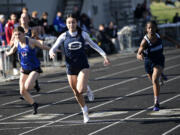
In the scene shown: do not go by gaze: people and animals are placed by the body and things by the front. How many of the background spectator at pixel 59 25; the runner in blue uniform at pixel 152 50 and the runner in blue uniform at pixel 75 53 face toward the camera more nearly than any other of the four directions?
3

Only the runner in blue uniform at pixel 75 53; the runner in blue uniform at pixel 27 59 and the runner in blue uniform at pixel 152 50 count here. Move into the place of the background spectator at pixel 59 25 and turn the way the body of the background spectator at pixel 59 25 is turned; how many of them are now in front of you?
3

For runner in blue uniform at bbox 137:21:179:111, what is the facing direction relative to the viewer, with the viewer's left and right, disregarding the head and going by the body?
facing the viewer

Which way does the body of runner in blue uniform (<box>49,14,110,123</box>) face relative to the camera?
toward the camera

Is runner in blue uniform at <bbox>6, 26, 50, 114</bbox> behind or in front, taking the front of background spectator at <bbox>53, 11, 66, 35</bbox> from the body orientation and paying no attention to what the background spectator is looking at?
in front

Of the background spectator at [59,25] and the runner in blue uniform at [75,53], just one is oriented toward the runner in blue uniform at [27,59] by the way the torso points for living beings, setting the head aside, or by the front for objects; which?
the background spectator

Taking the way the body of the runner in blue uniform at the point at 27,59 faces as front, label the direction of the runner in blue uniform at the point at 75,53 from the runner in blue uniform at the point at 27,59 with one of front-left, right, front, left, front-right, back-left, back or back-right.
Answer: left

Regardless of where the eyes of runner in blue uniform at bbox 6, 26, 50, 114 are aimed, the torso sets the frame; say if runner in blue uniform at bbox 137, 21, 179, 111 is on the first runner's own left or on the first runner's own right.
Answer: on the first runner's own left

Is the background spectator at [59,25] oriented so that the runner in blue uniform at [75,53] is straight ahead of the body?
yes

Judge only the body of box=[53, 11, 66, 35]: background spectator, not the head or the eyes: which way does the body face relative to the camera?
toward the camera

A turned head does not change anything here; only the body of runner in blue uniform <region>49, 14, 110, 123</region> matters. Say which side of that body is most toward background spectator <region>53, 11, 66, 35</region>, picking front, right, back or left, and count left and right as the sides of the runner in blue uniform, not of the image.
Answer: back
